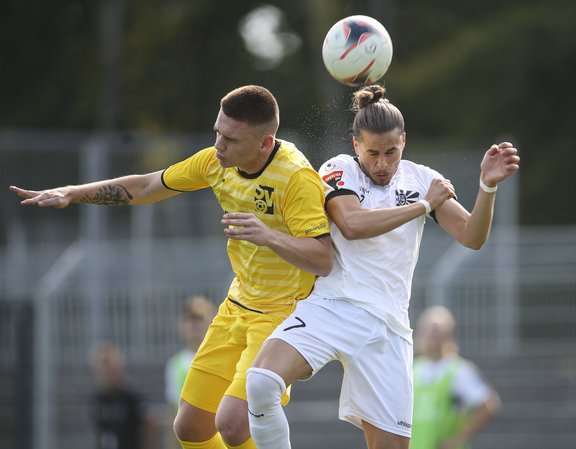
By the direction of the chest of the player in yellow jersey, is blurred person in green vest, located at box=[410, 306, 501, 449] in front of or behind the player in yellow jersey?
behind

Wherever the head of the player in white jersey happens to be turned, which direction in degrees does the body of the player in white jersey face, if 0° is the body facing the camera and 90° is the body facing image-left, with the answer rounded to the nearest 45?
approximately 0°

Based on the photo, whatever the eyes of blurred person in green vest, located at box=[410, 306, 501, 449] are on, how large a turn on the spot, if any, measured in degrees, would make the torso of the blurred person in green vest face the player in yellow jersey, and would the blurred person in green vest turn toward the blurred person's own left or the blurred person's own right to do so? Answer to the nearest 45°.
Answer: approximately 45° to the blurred person's own left

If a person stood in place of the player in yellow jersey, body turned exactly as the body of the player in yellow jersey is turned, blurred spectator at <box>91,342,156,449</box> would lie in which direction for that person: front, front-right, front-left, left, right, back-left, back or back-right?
back-right

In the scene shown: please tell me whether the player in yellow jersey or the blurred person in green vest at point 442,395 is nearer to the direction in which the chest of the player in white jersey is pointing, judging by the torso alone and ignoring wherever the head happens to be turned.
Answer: the player in yellow jersey

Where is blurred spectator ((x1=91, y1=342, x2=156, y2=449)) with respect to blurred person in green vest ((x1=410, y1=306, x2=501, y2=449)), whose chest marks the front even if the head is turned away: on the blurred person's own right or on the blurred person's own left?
on the blurred person's own right
